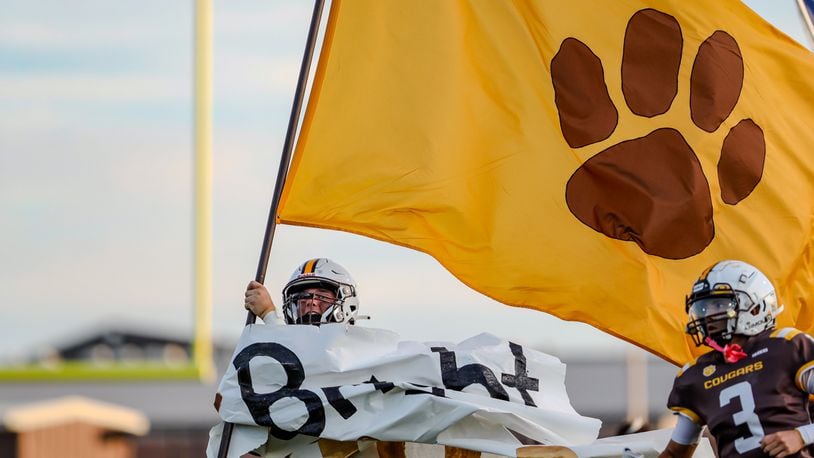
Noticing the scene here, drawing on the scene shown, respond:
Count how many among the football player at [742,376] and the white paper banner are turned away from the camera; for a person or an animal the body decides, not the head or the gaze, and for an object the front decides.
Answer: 0

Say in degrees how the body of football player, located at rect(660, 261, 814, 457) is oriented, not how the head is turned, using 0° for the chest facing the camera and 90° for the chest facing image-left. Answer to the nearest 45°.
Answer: approximately 45°

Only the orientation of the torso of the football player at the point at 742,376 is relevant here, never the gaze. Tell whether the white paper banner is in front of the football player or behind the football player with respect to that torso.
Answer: behind

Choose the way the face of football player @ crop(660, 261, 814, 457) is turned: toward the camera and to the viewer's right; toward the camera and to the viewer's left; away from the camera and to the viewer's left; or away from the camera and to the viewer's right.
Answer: toward the camera and to the viewer's left

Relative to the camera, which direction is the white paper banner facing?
toward the camera

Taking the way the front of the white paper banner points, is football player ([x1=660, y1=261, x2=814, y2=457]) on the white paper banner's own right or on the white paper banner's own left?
on the white paper banner's own left
